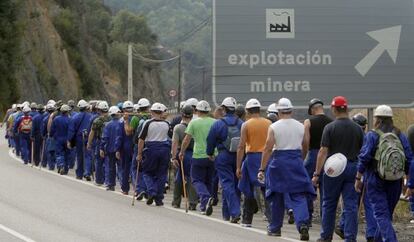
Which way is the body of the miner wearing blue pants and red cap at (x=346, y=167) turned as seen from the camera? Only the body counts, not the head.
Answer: away from the camera

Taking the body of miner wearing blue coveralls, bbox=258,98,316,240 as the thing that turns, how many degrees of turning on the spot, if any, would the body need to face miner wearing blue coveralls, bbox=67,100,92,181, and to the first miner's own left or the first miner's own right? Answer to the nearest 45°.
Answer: approximately 45° to the first miner's own left

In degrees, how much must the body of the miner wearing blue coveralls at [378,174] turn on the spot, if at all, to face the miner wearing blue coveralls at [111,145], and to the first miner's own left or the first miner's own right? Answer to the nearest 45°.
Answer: approximately 45° to the first miner's own left

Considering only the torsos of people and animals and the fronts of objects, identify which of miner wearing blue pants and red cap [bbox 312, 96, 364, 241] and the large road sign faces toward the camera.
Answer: the large road sign

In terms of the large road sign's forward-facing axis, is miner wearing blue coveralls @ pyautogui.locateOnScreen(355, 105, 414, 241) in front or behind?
in front

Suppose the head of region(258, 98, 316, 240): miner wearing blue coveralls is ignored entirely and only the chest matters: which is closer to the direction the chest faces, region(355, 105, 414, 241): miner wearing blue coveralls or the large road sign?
the large road sign

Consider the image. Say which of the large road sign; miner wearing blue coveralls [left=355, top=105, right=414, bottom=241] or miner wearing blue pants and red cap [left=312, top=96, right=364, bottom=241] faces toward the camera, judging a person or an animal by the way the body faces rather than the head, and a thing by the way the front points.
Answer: the large road sign

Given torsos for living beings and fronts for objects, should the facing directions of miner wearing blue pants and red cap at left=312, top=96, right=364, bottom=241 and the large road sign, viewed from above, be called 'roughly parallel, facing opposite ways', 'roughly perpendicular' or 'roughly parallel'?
roughly parallel, facing opposite ways

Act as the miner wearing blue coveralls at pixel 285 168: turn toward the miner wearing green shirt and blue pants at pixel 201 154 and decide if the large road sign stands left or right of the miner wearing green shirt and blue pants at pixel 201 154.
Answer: right

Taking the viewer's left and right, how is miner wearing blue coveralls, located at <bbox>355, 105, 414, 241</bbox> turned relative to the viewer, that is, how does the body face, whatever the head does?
facing away from the viewer

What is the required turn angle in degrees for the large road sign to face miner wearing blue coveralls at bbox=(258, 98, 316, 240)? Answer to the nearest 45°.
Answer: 0° — it already faces them

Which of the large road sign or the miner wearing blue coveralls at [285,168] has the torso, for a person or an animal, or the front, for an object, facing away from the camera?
the miner wearing blue coveralls

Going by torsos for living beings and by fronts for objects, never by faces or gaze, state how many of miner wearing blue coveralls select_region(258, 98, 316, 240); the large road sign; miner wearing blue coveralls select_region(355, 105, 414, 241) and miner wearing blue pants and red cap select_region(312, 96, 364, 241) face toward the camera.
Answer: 1

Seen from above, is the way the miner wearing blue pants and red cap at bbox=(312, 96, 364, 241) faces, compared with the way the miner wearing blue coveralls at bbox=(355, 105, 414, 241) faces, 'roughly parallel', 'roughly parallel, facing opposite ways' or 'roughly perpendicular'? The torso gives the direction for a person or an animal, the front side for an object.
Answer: roughly parallel

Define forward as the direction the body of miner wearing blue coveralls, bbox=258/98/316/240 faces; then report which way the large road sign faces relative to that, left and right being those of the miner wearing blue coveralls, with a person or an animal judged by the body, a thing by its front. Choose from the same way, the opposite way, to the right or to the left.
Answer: the opposite way

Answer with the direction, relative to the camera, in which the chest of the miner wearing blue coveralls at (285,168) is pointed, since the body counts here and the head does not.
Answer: away from the camera
